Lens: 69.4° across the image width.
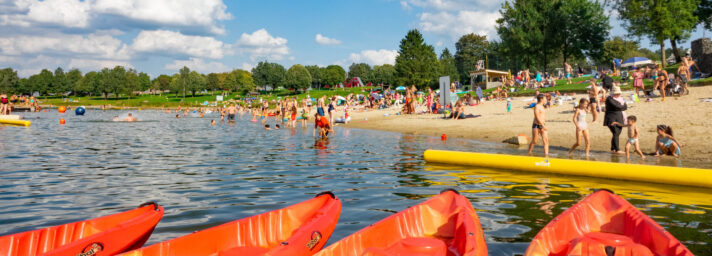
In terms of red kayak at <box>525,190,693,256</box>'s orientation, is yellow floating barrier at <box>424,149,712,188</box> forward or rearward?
forward

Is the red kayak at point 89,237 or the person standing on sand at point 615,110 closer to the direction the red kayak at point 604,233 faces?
the person standing on sand

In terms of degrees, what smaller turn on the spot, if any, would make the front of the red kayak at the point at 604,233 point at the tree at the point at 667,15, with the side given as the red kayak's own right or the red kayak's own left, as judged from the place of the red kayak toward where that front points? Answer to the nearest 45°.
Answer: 0° — it already faces it

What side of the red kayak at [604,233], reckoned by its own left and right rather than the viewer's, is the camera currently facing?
back

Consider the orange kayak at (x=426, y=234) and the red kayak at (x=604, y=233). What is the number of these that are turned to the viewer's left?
0

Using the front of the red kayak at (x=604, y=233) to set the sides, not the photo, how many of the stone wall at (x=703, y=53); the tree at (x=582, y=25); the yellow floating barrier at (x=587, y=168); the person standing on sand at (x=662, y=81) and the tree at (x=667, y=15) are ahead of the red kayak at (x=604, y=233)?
5

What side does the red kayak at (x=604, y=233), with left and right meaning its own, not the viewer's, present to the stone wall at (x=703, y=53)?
front

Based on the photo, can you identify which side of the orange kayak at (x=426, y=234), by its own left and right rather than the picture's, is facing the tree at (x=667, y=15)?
front

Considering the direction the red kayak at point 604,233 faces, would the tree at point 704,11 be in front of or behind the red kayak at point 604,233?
in front

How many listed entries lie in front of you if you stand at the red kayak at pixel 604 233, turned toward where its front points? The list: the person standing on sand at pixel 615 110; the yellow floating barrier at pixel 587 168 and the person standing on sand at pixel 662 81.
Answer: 3

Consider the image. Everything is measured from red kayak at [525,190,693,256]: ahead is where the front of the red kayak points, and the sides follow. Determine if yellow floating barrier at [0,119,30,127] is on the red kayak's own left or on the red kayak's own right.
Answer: on the red kayak's own left

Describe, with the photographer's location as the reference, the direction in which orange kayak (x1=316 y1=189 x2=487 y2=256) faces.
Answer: facing away from the viewer and to the right of the viewer

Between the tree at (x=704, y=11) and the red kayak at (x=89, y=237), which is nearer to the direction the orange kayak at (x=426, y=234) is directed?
the tree

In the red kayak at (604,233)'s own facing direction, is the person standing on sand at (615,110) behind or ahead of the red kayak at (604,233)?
ahead
